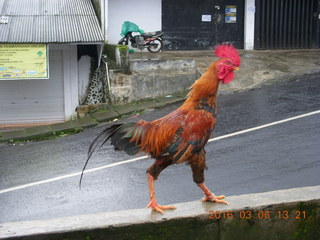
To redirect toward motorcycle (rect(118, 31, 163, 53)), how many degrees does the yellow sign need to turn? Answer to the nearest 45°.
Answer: approximately 135° to its left

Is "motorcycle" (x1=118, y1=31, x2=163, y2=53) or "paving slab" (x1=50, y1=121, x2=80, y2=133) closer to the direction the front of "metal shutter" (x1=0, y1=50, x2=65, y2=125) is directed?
the paving slab

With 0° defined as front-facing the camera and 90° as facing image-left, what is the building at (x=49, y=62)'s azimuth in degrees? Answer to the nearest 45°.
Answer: approximately 0°

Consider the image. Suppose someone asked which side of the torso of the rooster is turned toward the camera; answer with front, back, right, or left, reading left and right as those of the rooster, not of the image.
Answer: right

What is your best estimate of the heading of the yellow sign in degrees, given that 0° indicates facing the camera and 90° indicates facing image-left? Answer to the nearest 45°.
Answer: approximately 0°

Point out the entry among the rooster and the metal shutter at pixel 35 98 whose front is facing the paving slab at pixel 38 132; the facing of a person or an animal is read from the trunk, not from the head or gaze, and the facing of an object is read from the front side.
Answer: the metal shutter
